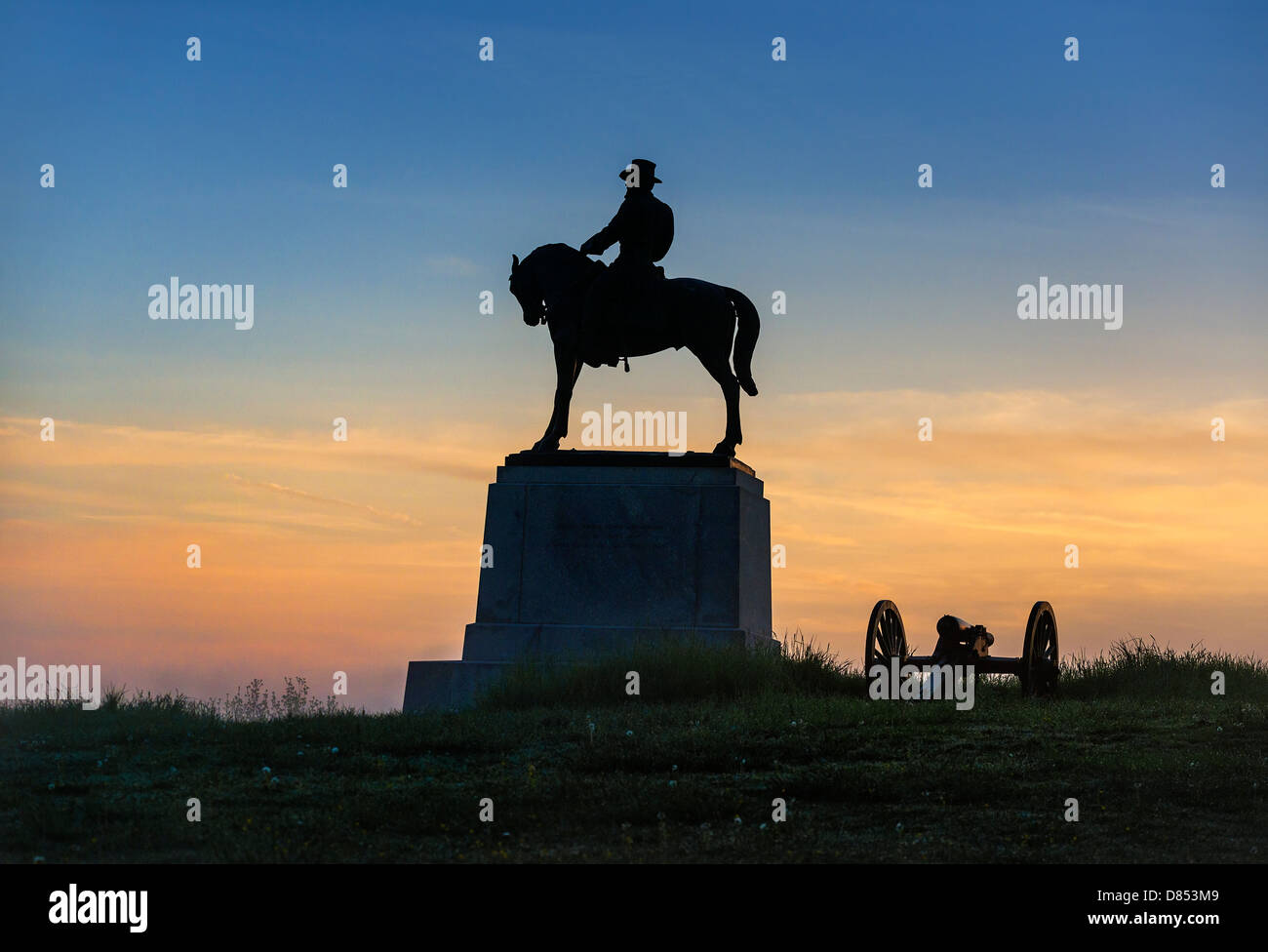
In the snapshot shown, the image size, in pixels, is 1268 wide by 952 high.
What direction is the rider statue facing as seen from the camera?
to the viewer's left

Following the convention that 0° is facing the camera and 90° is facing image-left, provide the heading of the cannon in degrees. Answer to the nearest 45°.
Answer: approximately 45°
